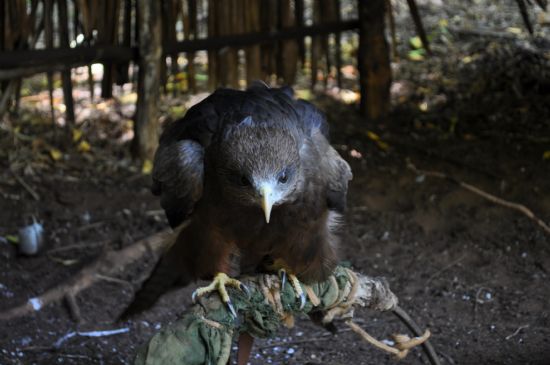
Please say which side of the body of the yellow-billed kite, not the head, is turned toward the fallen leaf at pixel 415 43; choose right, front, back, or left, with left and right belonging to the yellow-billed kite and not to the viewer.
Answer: back

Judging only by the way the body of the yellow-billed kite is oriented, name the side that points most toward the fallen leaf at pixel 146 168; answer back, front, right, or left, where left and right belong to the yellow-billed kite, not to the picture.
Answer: back

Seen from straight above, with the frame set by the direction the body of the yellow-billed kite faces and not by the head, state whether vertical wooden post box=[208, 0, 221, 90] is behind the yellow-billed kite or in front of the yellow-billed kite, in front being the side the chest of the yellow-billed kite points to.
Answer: behind

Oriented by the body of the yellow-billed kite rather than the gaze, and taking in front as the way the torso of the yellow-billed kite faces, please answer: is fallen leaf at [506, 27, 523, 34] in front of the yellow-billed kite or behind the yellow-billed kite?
behind

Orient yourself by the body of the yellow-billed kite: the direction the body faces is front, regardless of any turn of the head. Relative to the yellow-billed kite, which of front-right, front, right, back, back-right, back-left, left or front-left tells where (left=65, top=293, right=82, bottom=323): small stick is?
back-right

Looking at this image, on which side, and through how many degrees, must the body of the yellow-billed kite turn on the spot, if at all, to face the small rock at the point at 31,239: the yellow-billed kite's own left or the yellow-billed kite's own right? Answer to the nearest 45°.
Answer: approximately 135° to the yellow-billed kite's own right

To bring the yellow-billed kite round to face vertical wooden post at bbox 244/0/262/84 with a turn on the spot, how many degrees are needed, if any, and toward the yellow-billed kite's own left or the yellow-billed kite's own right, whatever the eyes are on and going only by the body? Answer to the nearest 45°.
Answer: approximately 180°

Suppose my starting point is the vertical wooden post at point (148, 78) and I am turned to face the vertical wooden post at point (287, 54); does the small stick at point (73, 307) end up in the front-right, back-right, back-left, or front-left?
back-right

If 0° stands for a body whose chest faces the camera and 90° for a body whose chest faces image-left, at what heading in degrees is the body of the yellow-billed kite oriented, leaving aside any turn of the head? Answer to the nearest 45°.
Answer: approximately 0°

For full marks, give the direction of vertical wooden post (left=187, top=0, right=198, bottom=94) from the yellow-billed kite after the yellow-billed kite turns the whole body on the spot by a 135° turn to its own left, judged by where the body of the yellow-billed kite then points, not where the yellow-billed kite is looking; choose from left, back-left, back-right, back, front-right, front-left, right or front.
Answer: front-left

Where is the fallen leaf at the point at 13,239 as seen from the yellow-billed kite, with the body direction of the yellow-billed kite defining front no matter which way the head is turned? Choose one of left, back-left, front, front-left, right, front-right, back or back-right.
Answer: back-right
